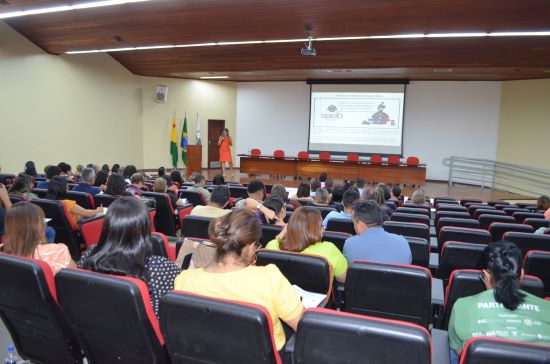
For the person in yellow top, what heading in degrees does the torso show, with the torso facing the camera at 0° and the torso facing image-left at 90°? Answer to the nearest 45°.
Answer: approximately 225°

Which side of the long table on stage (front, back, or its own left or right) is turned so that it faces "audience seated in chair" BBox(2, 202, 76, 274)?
front

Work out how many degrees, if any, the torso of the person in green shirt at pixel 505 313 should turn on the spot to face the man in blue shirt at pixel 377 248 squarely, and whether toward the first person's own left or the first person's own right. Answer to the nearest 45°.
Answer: approximately 45° to the first person's own left

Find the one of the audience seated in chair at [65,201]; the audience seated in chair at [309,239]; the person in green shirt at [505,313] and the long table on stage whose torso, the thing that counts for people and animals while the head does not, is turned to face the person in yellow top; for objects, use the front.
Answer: the long table on stage

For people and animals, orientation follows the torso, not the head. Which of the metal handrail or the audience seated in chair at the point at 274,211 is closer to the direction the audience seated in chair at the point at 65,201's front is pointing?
the metal handrail

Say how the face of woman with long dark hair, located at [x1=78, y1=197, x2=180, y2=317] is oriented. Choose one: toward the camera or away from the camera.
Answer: away from the camera

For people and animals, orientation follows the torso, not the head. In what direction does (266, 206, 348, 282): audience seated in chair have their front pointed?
away from the camera

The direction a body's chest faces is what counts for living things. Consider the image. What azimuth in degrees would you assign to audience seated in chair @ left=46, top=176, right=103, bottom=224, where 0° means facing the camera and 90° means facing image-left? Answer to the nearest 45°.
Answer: approximately 225°

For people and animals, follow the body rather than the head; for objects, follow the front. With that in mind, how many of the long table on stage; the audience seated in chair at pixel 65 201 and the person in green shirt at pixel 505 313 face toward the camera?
1

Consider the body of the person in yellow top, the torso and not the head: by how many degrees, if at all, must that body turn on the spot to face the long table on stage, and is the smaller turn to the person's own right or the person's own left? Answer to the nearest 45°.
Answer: approximately 45° to the person's own left

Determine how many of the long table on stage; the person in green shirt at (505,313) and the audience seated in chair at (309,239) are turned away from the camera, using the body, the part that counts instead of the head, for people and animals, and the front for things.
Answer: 2

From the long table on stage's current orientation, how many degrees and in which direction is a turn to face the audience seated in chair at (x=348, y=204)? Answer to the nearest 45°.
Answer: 0° — it already faces them

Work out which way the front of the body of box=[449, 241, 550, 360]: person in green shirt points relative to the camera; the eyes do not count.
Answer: away from the camera
